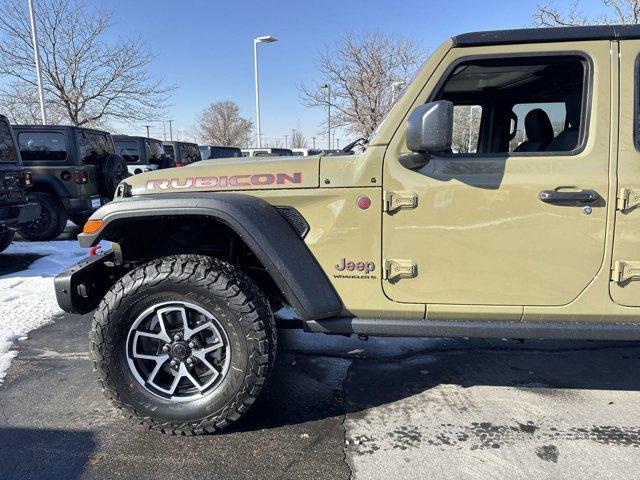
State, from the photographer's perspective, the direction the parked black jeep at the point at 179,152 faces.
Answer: facing away from the viewer and to the left of the viewer

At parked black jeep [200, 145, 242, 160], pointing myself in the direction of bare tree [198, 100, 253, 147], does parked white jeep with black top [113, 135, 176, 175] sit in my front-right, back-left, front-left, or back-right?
back-left

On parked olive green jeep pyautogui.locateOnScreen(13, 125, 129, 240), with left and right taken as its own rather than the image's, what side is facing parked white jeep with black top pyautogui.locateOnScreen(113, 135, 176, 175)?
right

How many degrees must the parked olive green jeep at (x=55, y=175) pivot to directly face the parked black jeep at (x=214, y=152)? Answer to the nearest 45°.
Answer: approximately 90° to its right

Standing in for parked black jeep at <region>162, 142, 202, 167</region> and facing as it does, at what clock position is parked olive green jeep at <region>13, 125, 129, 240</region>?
parked olive green jeep at <region>13, 125, 129, 240</region> is roughly at 8 o'clock from parked black jeep at <region>162, 142, 202, 167</region>.

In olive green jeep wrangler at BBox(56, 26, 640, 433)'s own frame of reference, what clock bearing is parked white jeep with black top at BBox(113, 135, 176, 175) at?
The parked white jeep with black top is roughly at 2 o'clock from the olive green jeep wrangler.

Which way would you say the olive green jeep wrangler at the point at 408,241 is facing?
to the viewer's left

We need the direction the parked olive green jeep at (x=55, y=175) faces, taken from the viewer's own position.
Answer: facing away from the viewer and to the left of the viewer

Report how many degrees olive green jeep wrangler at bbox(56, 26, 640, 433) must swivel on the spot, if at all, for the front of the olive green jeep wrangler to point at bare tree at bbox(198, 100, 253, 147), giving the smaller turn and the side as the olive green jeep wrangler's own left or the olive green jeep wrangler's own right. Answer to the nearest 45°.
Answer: approximately 90° to the olive green jeep wrangler's own right

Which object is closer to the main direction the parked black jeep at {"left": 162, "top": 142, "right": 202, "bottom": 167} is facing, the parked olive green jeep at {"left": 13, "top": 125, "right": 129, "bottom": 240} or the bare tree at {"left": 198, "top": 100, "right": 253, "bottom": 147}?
the bare tree

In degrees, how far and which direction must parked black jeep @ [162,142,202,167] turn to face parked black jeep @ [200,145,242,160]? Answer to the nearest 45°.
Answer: approximately 90° to its right

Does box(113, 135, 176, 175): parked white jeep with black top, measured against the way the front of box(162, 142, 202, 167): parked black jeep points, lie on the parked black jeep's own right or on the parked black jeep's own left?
on the parked black jeep's own left

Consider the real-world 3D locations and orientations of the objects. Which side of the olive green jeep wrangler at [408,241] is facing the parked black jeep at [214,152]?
right
